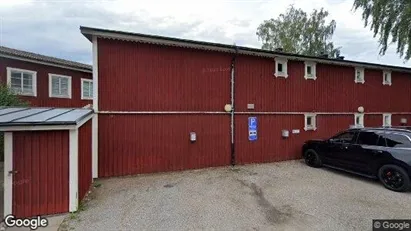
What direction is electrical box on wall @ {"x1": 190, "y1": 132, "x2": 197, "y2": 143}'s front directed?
toward the camera

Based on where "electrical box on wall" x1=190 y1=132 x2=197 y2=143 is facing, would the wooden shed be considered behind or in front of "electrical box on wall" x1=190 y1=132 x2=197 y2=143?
in front

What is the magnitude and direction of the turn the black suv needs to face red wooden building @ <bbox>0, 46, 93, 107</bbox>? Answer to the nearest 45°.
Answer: approximately 45° to its left

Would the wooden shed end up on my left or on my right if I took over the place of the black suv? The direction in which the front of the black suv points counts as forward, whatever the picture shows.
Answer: on my left

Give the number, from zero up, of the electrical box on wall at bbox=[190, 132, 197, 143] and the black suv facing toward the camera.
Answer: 1

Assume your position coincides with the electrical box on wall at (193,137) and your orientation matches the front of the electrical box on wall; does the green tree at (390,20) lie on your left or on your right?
on your left

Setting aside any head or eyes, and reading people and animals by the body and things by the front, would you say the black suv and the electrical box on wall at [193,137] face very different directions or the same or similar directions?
very different directions

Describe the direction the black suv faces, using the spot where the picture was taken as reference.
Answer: facing away from the viewer and to the left of the viewer

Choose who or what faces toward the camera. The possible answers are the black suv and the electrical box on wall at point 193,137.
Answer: the electrical box on wall

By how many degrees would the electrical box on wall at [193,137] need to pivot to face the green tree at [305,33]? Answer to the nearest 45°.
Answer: approximately 135° to its left

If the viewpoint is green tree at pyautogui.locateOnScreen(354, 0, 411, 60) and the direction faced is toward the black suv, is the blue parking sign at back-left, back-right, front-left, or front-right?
front-right

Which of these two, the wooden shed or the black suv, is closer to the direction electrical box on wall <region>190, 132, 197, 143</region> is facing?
the wooden shed

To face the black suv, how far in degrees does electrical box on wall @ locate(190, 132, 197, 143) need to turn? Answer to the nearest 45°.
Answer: approximately 90° to its left

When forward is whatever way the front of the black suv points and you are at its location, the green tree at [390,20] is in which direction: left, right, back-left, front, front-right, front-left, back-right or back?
front-right

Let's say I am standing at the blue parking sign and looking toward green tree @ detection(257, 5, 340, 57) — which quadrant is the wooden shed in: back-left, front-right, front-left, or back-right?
back-left

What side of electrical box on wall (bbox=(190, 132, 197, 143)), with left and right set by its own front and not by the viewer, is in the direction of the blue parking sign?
left
